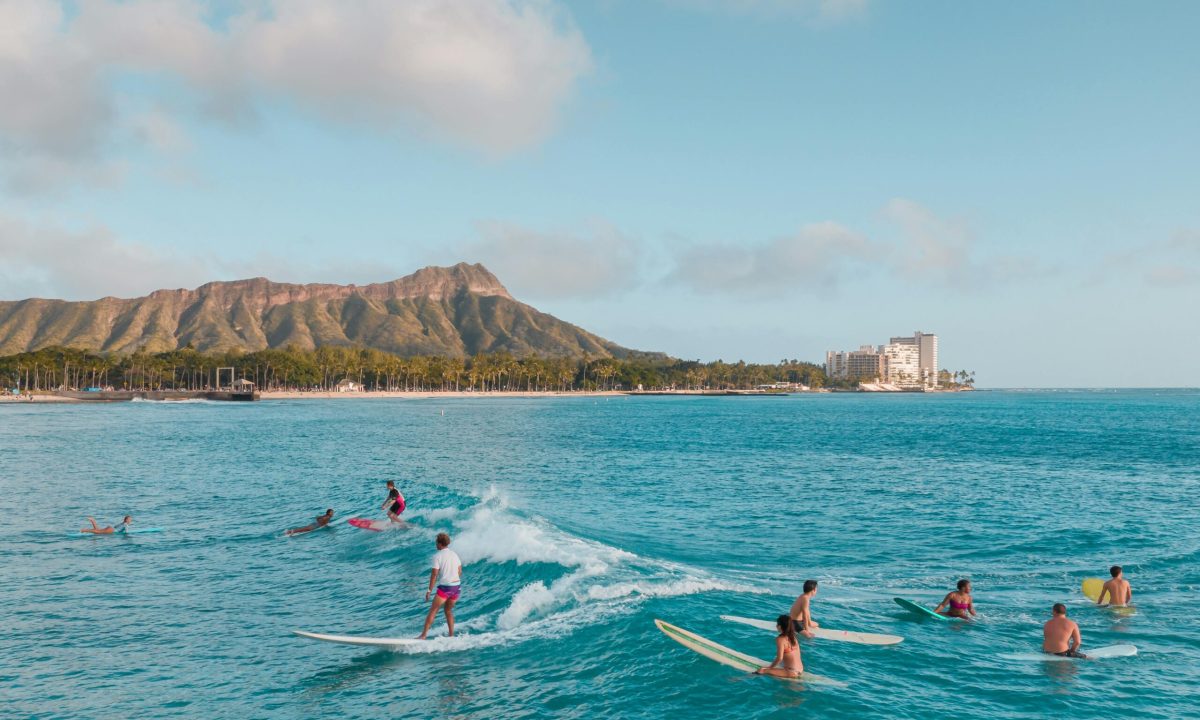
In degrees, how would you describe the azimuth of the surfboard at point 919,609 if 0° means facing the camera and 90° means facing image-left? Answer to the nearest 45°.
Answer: approximately 90°

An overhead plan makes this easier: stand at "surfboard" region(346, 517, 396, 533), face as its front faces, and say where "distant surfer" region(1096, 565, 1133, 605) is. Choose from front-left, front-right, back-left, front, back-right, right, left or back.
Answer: back-left

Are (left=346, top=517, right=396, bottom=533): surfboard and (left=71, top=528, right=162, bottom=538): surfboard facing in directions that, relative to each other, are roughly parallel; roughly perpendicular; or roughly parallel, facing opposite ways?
roughly parallel, facing opposite ways

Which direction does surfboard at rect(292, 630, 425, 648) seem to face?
to the viewer's left

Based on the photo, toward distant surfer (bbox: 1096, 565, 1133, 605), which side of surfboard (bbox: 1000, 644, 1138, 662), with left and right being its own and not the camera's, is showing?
left

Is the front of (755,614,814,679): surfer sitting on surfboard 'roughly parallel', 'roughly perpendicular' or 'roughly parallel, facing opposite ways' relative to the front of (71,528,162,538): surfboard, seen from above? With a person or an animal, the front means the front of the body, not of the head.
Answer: roughly parallel, facing opposite ways

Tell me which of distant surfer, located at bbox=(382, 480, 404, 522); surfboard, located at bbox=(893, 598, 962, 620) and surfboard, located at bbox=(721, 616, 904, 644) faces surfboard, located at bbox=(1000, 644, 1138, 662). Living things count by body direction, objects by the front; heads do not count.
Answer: surfboard, located at bbox=(721, 616, 904, 644)

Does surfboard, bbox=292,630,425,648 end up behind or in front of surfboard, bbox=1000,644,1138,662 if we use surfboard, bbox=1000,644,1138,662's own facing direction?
behind

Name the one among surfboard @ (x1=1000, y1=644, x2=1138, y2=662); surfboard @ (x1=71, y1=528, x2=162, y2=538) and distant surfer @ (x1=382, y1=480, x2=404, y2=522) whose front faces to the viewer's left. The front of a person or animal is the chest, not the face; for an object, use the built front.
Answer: the distant surfer

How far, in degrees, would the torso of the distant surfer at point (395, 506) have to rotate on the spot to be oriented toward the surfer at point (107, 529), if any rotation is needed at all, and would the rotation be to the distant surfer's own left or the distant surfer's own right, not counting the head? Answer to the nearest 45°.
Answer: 0° — they already face them

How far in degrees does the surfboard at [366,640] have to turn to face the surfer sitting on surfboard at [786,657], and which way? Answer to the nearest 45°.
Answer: approximately 135° to its left

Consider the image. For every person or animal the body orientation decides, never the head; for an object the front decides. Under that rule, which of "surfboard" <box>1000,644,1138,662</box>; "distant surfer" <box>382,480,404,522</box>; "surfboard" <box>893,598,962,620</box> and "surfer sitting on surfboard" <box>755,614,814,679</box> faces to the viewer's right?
"surfboard" <box>1000,644,1138,662</box>

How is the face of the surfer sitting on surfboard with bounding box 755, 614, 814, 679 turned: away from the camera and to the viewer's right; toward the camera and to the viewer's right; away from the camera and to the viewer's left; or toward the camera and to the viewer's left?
away from the camera and to the viewer's left

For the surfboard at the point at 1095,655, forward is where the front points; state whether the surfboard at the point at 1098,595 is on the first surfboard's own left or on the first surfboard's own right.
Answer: on the first surfboard's own left

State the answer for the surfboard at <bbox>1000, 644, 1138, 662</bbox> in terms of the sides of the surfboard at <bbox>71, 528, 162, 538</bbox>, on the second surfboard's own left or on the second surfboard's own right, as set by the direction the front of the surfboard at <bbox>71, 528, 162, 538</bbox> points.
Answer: on the second surfboard's own right

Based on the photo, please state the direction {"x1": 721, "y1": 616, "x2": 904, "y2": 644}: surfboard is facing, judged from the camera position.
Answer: facing to the right of the viewer
